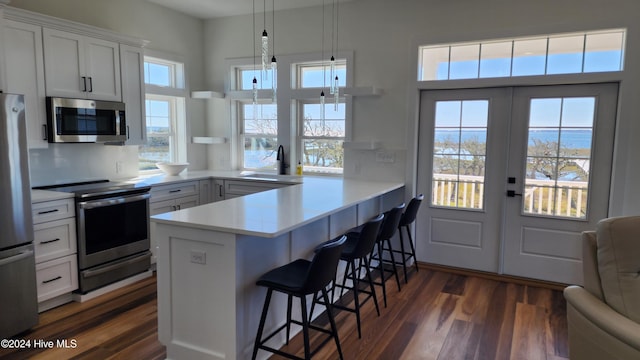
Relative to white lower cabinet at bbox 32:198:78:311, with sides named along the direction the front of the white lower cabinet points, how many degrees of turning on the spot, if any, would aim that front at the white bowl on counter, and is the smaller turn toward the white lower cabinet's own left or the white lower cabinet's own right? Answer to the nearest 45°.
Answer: approximately 90° to the white lower cabinet's own left

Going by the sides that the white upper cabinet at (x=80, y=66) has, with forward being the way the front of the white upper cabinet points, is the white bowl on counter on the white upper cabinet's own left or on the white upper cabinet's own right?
on the white upper cabinet's own left

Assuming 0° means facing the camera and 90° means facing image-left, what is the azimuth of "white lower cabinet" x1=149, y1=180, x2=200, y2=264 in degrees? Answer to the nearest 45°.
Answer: approximately 315°

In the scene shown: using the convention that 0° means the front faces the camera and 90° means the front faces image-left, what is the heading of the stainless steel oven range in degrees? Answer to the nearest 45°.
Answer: approximately 315°

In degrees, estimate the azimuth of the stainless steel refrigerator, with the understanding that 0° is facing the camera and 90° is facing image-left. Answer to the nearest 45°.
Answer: approximately 315°
